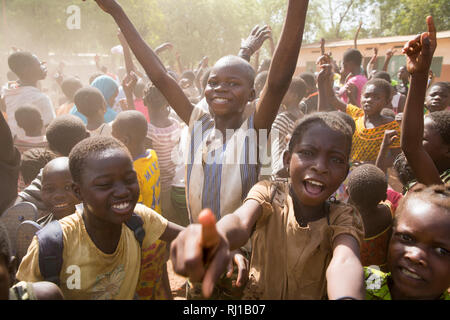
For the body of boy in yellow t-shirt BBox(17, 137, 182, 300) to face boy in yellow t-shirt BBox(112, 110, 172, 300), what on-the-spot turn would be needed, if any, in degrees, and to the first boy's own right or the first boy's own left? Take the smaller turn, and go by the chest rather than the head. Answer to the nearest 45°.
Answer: approximately 135° to the first boy's own left

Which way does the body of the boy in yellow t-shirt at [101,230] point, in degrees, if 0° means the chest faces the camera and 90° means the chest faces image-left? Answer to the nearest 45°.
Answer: approximately 315°
